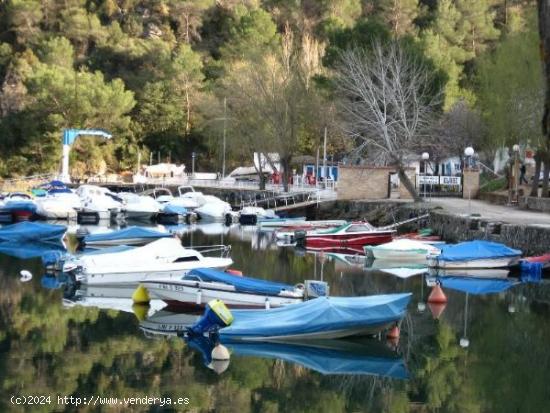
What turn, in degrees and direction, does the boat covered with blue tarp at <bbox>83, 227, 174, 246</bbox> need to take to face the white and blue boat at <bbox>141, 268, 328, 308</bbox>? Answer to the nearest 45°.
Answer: approximately 90° to its right

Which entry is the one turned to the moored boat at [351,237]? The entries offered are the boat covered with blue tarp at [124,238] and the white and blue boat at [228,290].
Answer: the boat covered with blue tarp

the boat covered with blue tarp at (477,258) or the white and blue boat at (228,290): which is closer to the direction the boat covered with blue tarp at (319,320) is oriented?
the boat covered with blue tarp

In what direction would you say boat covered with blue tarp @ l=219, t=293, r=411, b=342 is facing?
to the viewer's right
